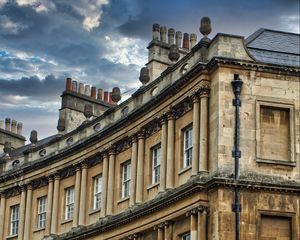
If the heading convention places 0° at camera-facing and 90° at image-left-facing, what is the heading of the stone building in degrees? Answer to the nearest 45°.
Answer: approximately 45°
